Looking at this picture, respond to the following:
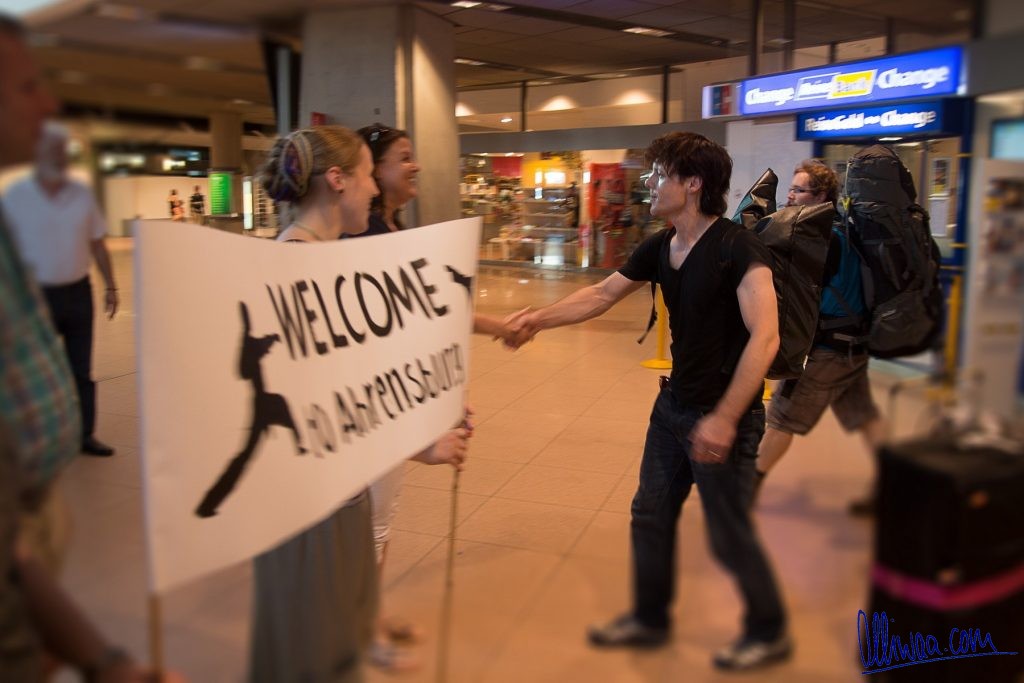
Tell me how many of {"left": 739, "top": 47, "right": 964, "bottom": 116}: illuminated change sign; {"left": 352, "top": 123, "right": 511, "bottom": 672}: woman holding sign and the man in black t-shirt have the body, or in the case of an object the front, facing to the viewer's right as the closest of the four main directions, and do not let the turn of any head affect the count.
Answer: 1

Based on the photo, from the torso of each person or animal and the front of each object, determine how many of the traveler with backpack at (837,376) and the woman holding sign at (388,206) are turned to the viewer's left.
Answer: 1

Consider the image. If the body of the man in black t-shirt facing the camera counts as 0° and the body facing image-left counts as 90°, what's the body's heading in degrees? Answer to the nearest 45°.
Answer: approximately 45°

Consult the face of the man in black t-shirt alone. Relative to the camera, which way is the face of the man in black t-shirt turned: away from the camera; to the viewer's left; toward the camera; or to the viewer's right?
to the viewer's left

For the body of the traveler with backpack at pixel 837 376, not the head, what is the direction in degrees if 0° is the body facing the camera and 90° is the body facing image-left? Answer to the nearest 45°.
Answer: approximately 90°

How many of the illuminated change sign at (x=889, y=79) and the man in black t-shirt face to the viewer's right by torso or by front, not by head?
0

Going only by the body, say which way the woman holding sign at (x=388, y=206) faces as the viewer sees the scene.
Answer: to the viewer's right

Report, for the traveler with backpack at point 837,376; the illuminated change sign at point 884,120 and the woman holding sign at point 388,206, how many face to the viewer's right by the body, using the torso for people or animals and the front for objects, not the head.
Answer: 1

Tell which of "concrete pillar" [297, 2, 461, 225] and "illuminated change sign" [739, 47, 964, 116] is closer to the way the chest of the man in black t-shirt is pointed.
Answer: the concrete pillar
